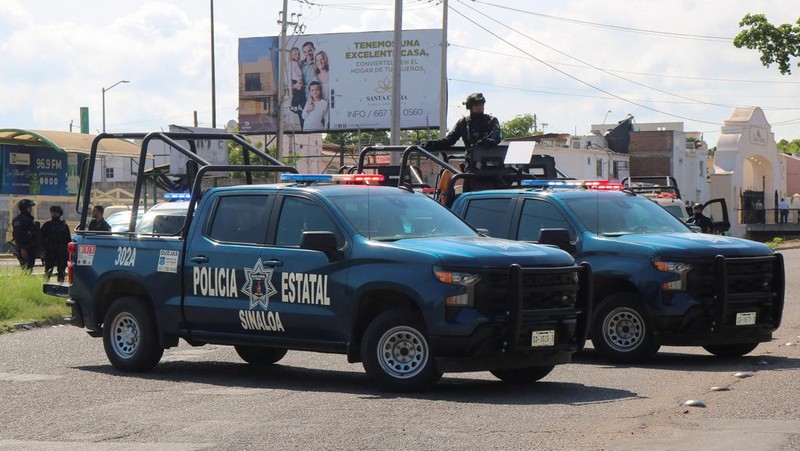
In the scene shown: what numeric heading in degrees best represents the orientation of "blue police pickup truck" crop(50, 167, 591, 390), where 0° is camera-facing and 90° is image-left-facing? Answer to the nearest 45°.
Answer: approximately 315°

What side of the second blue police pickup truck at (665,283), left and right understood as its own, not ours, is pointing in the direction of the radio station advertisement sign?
back

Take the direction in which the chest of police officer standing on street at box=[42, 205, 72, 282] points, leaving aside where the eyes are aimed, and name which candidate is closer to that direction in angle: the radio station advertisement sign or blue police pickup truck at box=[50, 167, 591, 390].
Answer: the blue police pickup truck

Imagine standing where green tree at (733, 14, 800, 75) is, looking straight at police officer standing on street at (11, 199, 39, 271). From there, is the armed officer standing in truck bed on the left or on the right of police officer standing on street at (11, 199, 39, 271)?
left

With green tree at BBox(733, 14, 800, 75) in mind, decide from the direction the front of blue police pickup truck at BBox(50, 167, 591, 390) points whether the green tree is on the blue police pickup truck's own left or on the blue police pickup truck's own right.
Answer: on the blue police pickup truck's own left

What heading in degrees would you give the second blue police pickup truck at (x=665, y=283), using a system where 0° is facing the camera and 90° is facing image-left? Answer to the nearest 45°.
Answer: approximately 315°

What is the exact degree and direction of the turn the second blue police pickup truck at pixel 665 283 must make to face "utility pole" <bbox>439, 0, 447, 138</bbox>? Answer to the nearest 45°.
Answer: approximately 135° to its left

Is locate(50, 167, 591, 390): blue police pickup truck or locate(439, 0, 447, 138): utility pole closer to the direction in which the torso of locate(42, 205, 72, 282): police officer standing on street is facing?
the blue police pickup truck

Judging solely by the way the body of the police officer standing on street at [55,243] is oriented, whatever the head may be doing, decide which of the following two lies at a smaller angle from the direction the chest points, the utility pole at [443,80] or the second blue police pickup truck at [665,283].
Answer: the second blue police pickup truck

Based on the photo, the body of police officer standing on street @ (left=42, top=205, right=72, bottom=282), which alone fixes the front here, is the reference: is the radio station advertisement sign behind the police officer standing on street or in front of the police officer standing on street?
behind
